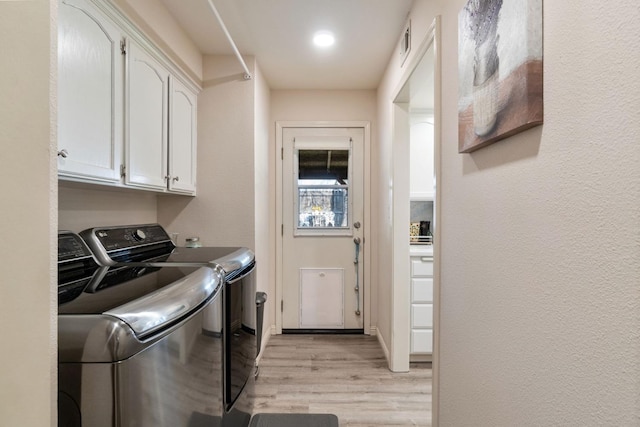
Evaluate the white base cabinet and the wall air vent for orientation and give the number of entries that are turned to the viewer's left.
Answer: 1

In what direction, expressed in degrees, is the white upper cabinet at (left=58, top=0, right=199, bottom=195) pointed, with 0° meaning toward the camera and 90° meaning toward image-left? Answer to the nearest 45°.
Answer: approximately 315°

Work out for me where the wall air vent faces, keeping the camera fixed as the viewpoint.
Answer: facing to the left of the viewer

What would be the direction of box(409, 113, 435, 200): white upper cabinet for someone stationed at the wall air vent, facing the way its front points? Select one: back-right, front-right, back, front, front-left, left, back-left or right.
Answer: right

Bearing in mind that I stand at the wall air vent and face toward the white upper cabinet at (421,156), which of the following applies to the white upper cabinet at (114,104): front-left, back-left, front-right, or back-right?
back-left

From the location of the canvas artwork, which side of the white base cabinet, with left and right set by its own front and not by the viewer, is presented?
front

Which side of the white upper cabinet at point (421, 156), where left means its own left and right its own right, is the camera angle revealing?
front

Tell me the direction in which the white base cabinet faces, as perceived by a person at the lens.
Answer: facing the viewer

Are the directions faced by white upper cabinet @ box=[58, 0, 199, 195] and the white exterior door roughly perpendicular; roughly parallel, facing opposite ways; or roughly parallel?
roughly perpendicular

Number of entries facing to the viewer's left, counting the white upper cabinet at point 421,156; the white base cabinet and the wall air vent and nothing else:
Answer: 1

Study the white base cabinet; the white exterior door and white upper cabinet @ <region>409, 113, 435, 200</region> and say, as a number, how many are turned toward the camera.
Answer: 3

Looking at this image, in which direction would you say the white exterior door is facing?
toward the camera

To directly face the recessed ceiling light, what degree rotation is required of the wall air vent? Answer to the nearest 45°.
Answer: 0° — it already faces it
